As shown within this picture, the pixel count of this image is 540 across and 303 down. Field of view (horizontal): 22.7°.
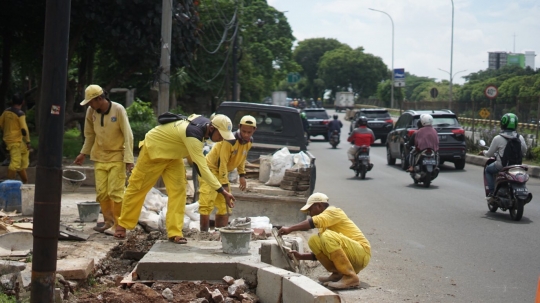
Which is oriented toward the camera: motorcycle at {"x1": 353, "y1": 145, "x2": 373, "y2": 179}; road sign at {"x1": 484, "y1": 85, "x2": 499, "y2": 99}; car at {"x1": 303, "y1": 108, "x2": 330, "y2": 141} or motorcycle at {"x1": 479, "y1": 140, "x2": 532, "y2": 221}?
the road sign

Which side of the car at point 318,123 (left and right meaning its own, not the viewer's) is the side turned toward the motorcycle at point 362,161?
back

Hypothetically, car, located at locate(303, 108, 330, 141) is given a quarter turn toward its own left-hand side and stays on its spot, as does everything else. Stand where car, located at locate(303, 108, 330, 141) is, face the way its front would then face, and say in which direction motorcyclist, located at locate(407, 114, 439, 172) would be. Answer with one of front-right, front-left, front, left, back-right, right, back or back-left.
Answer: left

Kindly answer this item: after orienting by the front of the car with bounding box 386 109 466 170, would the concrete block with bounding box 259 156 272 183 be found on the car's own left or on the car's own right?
on the car's own left

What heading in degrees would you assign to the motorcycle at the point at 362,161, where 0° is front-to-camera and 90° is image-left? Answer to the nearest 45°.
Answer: approximately 180°

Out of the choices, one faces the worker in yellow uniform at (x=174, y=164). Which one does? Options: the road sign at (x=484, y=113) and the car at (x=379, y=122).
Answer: the road sign

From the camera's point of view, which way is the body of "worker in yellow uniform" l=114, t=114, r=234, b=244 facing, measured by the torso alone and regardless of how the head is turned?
to the viewer's right

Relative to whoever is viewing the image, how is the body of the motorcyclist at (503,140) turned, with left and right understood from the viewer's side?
facing away from the viewer and to the left of the viewer

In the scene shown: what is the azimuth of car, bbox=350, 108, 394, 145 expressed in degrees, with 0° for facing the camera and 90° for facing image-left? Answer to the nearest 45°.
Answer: approximately 180°

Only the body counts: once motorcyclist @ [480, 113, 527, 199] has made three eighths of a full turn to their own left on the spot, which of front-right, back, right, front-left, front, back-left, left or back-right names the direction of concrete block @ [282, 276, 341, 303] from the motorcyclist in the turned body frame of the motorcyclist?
front

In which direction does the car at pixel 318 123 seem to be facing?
away from the camera

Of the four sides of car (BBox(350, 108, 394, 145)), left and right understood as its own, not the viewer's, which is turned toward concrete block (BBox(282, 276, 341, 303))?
back

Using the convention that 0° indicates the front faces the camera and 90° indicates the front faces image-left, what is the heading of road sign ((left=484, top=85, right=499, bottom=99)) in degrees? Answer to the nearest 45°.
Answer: approximately 0°
